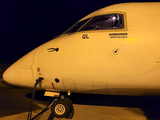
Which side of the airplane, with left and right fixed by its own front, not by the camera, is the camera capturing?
left
